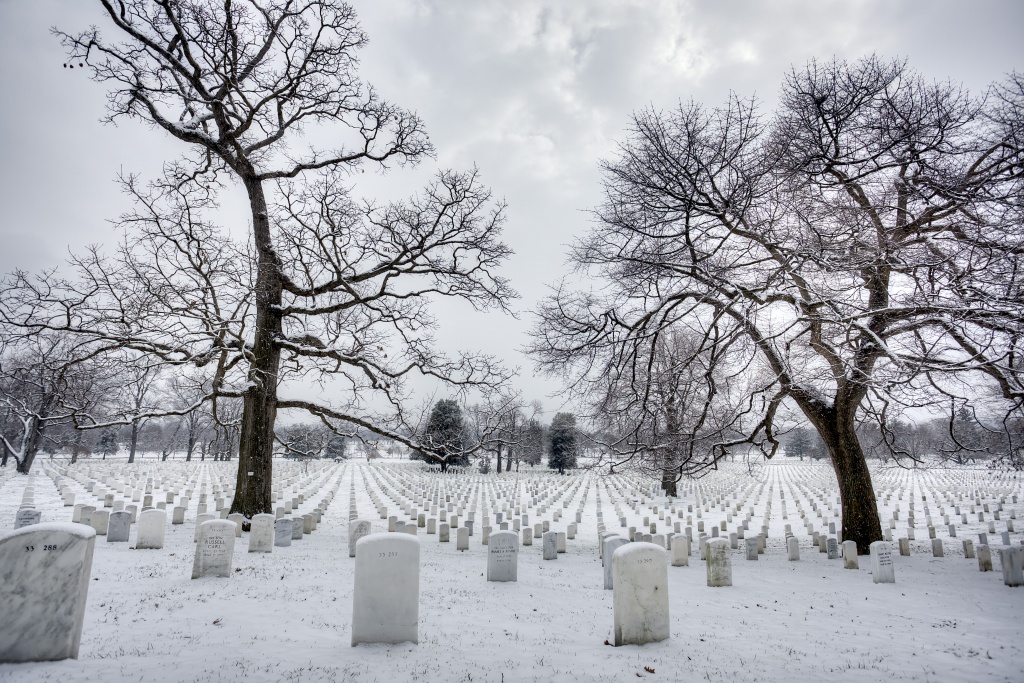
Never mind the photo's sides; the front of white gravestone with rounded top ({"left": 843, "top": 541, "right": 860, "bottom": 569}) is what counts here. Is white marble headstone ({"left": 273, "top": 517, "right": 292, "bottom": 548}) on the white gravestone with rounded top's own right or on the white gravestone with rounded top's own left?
on the white gravestone with rounded top's own right

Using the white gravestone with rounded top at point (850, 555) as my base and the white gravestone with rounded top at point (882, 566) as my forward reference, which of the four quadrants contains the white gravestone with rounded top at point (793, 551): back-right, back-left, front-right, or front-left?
back-right

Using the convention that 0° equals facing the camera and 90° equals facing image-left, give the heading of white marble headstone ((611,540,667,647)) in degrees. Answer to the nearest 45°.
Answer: approximately 135°

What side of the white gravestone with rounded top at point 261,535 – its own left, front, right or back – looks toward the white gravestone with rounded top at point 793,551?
left

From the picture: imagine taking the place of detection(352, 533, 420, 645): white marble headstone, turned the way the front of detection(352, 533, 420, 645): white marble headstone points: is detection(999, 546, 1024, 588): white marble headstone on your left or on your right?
on your right

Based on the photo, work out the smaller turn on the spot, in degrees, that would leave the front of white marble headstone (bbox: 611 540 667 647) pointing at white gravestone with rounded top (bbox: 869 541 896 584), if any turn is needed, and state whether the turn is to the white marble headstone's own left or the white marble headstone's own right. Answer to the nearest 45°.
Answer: approximately 135° to the white marble headstone's own left

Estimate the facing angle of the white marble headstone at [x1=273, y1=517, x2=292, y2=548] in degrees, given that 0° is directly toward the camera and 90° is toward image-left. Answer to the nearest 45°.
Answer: approximately 0°

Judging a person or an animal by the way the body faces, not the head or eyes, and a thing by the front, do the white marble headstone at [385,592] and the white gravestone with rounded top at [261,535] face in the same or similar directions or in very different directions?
same or similar directions

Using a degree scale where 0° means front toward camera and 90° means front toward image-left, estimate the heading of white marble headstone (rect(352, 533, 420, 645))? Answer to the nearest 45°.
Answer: approximately 180°
